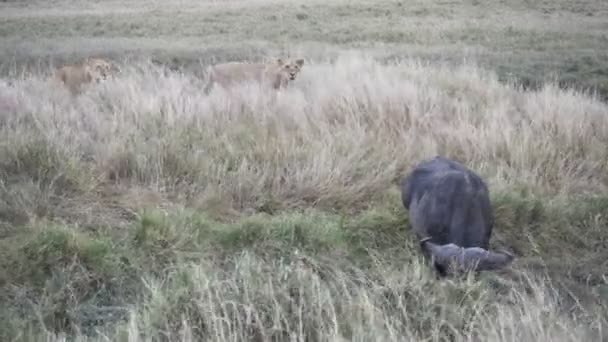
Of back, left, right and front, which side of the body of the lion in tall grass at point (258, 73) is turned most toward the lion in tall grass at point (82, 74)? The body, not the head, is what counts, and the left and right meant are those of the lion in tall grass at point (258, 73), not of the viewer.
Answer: back

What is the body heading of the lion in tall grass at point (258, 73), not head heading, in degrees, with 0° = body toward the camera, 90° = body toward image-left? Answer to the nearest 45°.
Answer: approximately 270°
